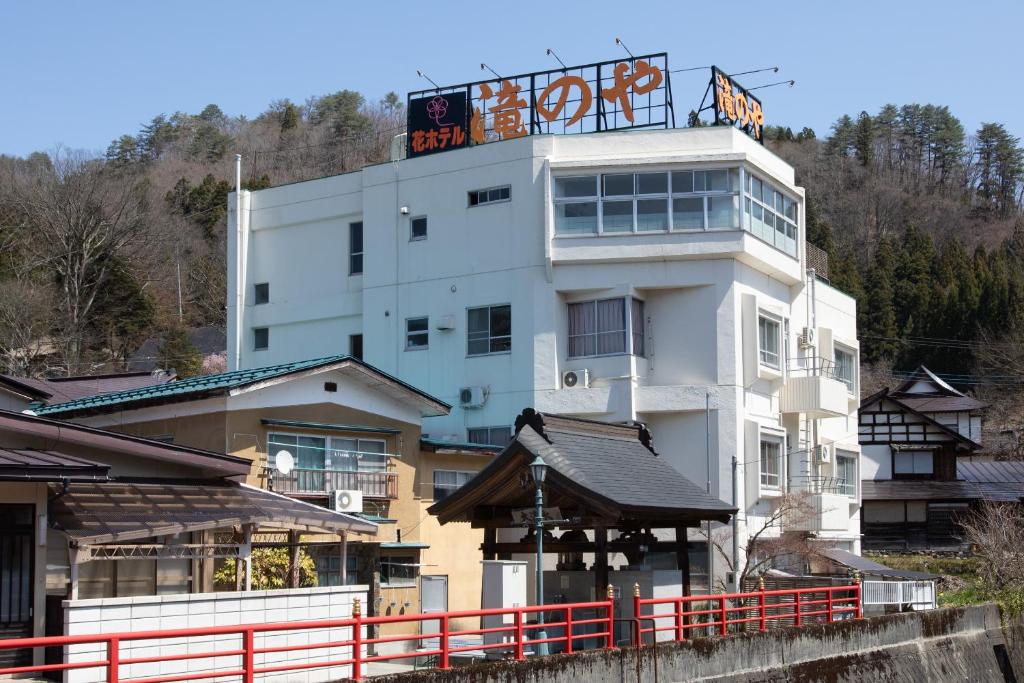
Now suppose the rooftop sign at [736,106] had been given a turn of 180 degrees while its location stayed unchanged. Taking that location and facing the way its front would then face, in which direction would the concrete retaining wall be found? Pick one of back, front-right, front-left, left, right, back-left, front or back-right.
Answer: back-left

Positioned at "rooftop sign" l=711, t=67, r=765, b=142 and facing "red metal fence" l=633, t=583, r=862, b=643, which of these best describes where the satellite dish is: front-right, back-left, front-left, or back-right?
front-right

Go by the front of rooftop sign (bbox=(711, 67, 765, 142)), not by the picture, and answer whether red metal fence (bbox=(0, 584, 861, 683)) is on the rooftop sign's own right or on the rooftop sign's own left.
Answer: on the rooftop sign's own right

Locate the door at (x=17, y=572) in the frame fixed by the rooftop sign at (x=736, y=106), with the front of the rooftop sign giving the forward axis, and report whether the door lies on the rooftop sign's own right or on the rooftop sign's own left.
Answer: on the rooftop sign's own right

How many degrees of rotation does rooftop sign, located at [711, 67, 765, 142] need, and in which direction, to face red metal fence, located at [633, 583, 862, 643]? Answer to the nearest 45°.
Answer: approximately 45° to its right

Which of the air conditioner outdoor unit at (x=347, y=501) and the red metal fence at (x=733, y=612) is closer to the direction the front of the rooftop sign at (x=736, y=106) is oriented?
the red metal fence

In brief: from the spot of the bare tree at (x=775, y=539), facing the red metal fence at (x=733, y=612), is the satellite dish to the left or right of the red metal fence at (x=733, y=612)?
right

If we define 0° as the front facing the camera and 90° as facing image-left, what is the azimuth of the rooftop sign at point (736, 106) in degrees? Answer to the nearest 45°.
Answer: approximately 315°

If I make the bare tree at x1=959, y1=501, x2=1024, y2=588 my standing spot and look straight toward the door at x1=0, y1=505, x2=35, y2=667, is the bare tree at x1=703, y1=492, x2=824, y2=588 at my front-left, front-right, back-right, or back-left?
front-right

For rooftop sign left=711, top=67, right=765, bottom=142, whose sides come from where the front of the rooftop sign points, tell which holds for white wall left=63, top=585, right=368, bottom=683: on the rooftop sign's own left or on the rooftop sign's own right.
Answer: on the rooftop sign's own right

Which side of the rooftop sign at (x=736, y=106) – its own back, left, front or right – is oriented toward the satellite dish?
right
